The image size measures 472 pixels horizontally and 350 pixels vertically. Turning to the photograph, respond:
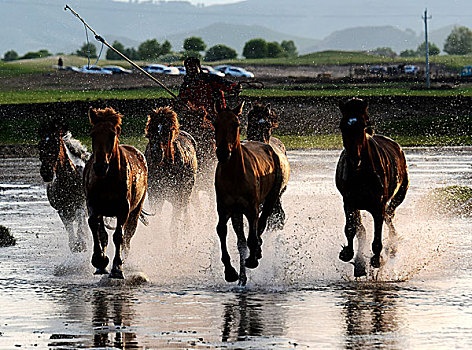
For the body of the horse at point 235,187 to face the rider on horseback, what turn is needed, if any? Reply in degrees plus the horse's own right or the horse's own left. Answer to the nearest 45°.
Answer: approximately 135° to the horse's own right

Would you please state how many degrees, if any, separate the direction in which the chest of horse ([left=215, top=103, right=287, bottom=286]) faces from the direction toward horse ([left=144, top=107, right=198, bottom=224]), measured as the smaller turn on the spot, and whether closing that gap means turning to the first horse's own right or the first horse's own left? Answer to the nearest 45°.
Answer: approximately 135° to the first horse's own right

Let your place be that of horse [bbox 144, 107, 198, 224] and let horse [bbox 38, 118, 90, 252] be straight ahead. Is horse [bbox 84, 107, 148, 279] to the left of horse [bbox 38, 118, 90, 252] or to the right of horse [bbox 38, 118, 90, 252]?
left

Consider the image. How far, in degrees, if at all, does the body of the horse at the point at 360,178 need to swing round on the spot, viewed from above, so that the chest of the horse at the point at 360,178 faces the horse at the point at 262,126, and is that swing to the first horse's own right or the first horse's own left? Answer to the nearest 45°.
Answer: approximately 135° to the first horse's own right

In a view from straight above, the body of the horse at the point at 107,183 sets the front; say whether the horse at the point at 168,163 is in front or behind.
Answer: behind

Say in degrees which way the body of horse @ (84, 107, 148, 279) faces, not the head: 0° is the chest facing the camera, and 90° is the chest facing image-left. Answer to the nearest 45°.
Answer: approximately 0°

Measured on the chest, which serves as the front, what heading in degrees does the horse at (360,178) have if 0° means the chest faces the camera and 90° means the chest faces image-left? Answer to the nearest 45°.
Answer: approximately 45°

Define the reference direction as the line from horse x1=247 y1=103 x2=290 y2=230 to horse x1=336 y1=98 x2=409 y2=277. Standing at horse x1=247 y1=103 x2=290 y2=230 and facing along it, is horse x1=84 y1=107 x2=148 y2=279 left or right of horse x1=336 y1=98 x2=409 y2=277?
right
